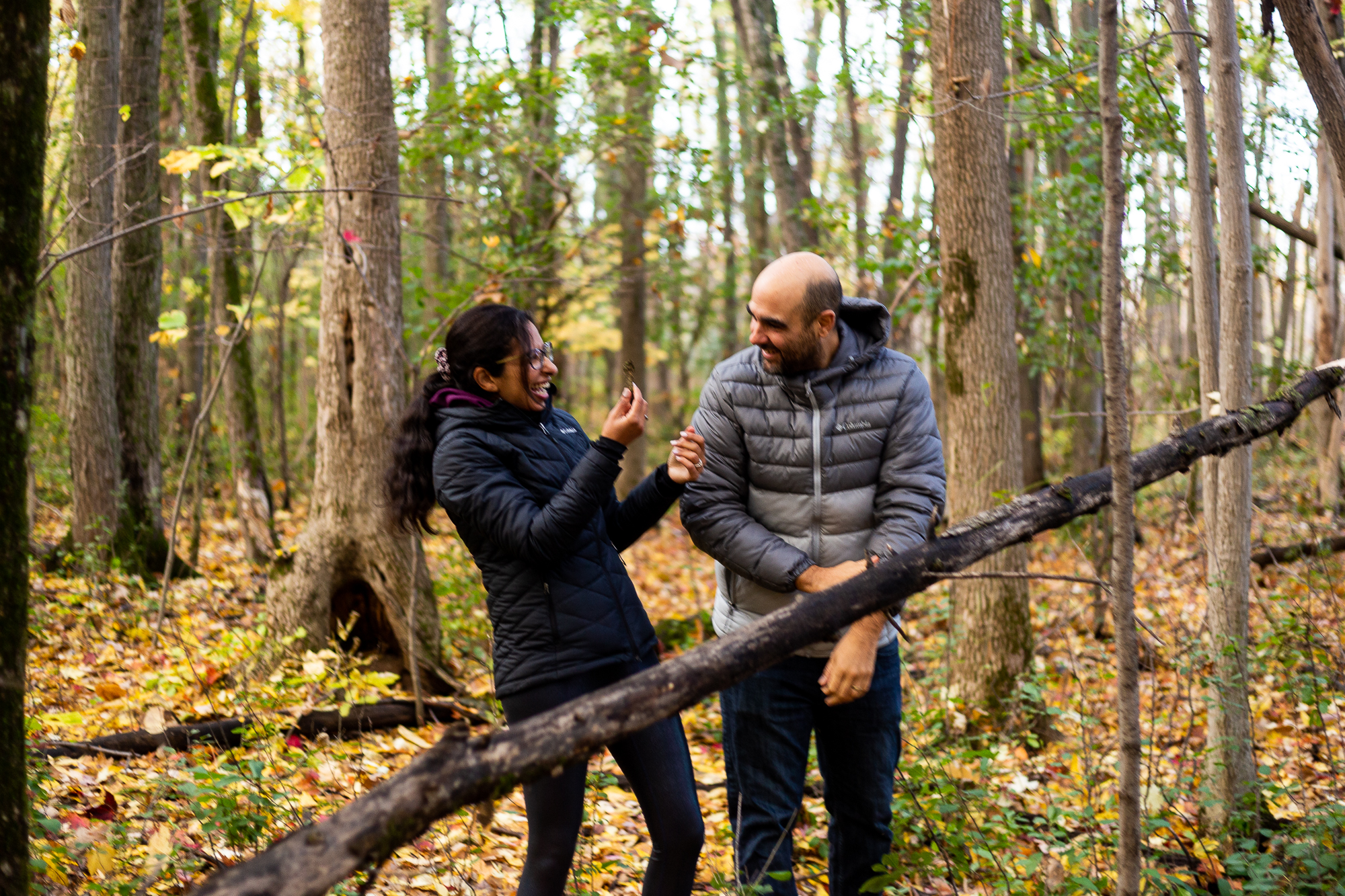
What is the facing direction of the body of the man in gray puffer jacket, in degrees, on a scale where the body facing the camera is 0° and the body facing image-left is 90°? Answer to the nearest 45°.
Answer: approximately 0°

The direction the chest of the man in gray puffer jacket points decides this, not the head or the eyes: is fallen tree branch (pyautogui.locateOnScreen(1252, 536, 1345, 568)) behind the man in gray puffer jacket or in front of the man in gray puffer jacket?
behind

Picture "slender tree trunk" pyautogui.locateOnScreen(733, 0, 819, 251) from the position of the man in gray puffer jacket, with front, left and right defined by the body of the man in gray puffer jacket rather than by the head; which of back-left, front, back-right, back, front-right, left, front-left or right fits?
back

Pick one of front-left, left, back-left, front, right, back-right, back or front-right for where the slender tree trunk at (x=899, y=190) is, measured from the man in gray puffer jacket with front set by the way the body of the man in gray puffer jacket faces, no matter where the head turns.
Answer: back

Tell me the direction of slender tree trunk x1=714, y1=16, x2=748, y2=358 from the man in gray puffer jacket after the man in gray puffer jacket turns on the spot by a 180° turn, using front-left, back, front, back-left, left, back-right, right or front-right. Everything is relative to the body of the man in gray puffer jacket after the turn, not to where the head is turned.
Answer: front

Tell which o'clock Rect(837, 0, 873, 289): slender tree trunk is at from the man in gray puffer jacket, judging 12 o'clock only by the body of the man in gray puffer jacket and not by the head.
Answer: The slender tree trunk is roughly at 6 o'clock from the man in gray puffer jacket.

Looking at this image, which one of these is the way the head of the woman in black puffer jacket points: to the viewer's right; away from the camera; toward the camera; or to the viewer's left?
to the viewer's right

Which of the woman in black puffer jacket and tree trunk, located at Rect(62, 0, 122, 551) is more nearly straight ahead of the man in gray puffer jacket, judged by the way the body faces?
the woman in black puffer jacket

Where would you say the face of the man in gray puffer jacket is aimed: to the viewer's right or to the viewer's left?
to the viewer's left

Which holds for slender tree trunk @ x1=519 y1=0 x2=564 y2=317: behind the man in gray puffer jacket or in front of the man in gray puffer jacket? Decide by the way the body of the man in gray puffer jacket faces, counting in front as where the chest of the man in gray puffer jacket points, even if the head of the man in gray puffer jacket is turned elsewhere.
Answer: behind
